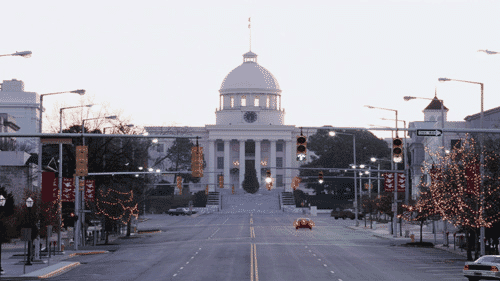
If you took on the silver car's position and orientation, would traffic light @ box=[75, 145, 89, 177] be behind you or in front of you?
behind

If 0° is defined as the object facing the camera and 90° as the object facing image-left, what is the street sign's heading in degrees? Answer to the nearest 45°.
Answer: approximately 0°

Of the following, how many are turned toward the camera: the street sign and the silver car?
1
